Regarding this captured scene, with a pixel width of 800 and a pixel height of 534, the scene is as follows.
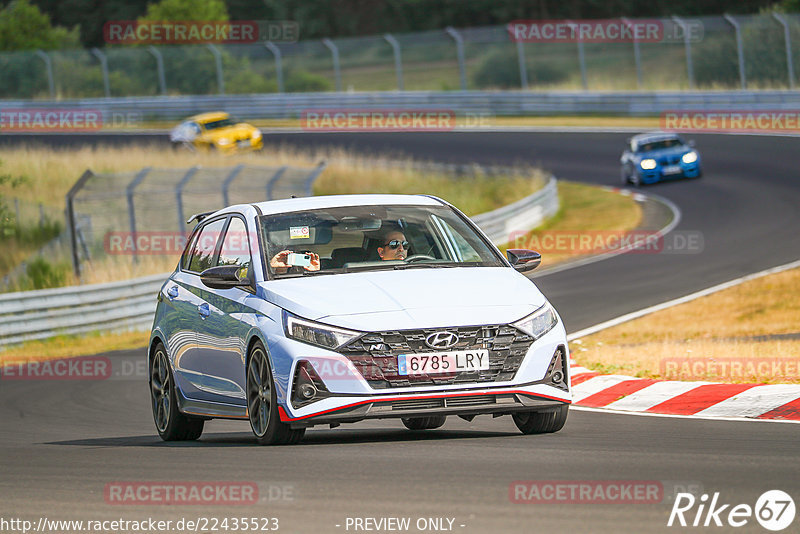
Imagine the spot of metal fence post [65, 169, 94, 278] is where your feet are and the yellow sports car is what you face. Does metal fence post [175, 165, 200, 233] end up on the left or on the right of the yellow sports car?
right

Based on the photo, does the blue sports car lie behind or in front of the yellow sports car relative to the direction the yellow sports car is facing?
in front

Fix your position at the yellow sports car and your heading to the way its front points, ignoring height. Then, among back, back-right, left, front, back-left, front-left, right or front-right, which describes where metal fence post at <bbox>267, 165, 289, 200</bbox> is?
front-right

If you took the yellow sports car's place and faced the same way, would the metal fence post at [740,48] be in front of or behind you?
in front

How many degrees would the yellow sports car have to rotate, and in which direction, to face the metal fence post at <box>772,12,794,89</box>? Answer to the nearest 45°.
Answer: approximately 45° to its left

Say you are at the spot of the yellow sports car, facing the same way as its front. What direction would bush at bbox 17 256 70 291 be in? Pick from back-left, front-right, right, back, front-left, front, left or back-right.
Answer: front-right

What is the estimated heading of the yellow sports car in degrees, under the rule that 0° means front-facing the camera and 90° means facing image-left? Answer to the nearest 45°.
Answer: approximately 315°

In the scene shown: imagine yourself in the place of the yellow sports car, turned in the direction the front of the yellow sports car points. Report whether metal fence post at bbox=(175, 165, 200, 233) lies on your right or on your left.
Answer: on your right

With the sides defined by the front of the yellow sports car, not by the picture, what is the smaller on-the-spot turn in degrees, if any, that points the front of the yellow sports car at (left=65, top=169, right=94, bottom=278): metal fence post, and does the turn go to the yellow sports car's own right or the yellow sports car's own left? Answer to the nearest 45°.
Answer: approximately 45° to the yellow sports car's own right

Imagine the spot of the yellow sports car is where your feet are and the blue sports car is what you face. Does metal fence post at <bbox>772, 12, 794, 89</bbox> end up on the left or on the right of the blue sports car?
left
